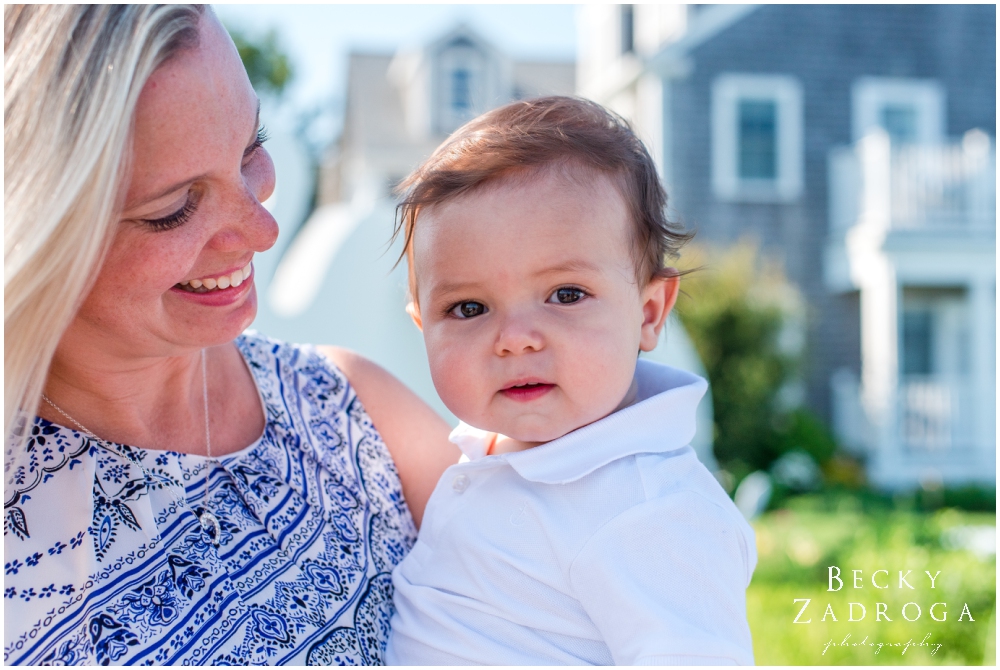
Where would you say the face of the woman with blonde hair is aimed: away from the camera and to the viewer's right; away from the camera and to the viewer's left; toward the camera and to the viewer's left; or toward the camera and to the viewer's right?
toward the camera and to the viewer's right

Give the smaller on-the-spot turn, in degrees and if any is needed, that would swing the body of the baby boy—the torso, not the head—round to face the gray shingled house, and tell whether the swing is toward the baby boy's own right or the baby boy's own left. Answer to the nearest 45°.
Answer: approximately 135° to the baby boy's own right

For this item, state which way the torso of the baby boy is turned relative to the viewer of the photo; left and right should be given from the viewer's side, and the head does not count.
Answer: facing the viewer and to the left of the viewer
